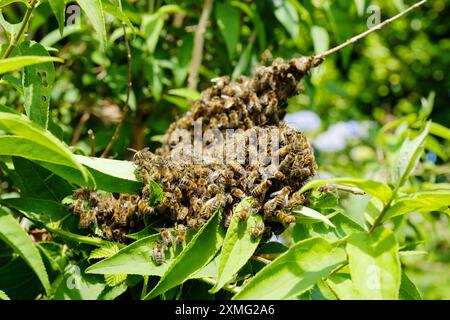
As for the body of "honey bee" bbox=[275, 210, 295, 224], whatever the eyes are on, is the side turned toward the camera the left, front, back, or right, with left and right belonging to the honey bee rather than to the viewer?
left

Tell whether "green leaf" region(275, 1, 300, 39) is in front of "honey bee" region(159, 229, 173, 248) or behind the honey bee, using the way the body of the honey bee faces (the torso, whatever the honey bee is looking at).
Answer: in front

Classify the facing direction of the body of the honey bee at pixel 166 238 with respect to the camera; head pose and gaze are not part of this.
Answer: away from the camera

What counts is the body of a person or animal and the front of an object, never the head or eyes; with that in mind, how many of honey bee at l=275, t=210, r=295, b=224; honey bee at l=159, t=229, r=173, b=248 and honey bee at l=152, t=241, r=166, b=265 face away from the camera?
2

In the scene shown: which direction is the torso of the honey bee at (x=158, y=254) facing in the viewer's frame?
away from the camera
